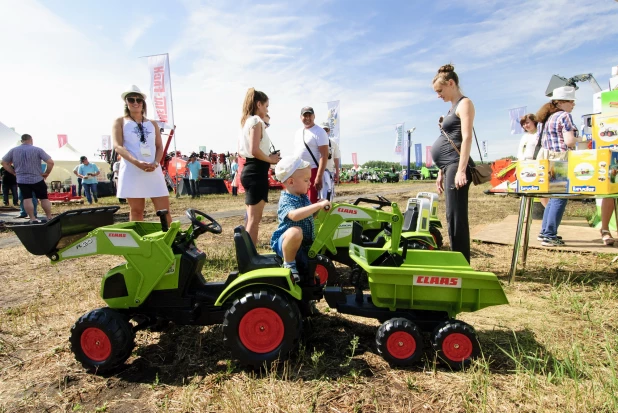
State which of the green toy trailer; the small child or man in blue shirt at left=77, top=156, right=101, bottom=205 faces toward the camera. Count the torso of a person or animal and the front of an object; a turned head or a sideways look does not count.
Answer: the man in blue shirt

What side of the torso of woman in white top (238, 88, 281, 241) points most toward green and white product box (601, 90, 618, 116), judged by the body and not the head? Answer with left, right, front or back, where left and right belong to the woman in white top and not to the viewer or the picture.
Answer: front

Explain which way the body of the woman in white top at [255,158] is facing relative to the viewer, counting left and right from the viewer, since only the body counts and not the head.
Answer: facing to the right of the viewer

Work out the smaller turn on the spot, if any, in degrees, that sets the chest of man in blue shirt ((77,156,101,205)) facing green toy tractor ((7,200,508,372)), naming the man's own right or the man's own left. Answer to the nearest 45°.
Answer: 0° — they already face it

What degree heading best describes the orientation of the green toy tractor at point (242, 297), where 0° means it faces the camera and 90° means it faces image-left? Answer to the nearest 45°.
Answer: approximately 90°

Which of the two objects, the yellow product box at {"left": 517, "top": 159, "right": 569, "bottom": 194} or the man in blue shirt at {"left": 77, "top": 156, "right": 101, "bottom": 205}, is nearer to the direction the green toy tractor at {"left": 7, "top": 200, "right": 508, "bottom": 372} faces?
the man in blue shirt

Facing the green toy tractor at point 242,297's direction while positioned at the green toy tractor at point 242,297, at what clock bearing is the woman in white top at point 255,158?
The woman in white top is roughly at 3 o'clock from the green toy tractor.

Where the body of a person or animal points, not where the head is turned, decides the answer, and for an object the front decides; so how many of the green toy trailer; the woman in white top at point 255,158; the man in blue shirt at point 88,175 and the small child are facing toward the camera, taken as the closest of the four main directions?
1

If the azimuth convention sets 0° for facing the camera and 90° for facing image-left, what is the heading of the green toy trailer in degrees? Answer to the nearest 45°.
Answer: approximately 90°

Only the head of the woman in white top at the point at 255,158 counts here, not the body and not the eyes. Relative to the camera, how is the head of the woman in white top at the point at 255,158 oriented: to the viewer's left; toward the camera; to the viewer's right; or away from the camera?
to the viewer's right

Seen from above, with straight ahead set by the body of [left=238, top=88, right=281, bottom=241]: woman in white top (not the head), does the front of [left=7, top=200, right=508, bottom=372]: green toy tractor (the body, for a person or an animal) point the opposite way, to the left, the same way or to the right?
the opposite way

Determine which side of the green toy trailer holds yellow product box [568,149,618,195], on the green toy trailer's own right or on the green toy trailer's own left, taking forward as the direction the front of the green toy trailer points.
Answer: on the green toy trailer's own right

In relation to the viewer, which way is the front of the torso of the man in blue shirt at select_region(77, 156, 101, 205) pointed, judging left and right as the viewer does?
facing the viewer

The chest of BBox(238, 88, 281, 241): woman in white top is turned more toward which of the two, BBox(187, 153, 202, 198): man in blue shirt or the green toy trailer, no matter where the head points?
the green toy trailer

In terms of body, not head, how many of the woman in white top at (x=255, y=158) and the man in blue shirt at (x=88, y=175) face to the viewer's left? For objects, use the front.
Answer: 0
